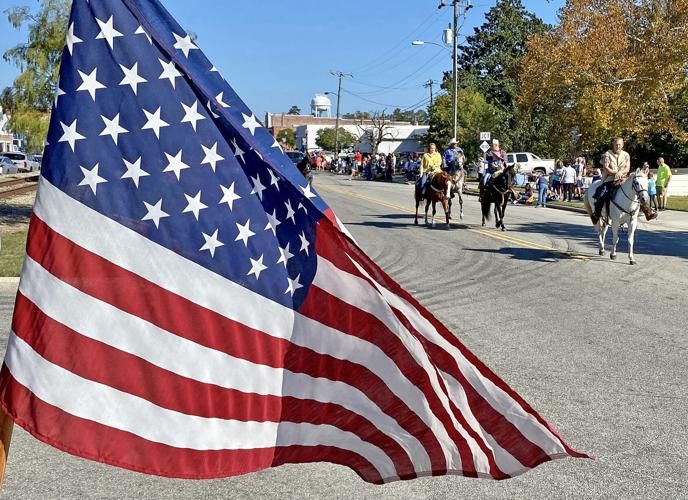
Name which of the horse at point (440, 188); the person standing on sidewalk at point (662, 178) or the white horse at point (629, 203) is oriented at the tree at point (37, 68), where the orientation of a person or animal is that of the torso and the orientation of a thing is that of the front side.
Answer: the person standing on sidewalk

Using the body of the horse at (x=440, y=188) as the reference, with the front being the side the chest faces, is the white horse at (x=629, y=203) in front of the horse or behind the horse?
in front

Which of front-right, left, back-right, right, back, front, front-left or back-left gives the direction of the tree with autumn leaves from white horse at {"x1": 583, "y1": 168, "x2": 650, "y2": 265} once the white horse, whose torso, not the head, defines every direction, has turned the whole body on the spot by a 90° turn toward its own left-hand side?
front-left

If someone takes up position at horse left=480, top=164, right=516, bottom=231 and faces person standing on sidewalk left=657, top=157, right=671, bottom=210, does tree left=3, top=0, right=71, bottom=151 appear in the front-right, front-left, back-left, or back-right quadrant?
back-left

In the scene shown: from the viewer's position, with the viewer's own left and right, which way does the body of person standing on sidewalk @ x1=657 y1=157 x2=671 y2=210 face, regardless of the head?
facing the viewer and to the left of the viewer

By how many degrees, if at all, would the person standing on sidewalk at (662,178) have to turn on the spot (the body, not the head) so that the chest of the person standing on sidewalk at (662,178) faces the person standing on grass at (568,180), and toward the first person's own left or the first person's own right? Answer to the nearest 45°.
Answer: approximately 90° to the first person's own right

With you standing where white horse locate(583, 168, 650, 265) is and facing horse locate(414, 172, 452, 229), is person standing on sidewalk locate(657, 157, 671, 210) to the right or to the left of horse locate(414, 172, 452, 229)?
right

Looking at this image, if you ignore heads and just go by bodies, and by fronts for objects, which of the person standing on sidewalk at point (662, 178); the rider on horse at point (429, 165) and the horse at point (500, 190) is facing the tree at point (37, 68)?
the person standing on sidewalk

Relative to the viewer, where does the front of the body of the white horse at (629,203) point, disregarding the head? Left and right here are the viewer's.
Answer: facing the viewer and to the right of the viewer

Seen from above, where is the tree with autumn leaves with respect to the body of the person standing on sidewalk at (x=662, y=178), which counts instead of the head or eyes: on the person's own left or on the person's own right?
on the person's own right

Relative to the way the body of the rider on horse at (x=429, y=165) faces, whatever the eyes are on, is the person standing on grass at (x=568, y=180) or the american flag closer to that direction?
the american flag

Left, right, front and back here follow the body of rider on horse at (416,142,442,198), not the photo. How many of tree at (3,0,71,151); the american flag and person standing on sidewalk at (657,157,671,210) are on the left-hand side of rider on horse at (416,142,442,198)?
1

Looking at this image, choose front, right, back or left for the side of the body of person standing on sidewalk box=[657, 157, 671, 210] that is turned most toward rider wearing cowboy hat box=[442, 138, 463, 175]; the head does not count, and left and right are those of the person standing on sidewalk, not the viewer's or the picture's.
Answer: front
